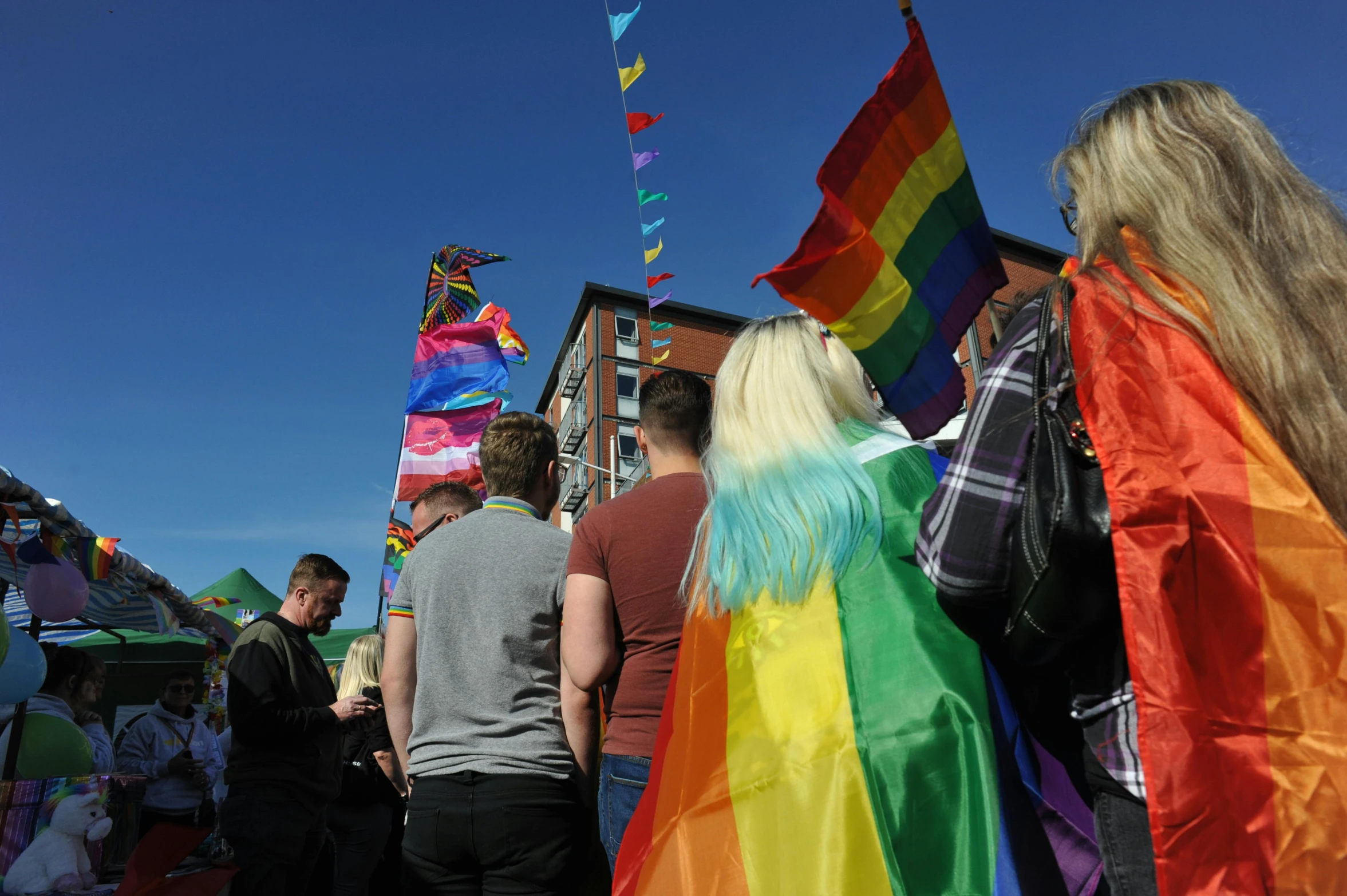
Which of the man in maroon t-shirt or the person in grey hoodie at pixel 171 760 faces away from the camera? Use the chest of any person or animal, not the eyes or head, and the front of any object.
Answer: the man in maroon t-shirt

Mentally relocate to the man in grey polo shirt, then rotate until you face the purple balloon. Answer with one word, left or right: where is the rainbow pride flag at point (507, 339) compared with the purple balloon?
right

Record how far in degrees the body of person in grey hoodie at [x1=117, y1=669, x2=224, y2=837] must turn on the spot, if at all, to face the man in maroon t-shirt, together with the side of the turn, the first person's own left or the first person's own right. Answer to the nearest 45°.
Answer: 0° — they already face them

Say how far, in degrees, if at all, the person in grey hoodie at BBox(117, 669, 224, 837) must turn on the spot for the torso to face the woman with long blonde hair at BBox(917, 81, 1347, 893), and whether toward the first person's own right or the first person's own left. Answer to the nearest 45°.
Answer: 0° — they already face them

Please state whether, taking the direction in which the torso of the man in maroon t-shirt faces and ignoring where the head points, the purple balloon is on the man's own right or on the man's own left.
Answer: on the man's own left

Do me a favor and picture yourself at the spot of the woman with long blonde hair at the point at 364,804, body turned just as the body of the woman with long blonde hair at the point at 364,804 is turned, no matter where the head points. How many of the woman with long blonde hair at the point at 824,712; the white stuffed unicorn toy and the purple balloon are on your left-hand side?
2

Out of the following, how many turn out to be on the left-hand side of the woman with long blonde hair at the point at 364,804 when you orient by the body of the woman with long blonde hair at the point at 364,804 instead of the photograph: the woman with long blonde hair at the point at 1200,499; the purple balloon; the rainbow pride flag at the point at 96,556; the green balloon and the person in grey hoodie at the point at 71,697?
4

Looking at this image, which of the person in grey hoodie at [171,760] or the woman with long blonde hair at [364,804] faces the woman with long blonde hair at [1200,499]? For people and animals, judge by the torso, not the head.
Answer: the person in grey hoodie

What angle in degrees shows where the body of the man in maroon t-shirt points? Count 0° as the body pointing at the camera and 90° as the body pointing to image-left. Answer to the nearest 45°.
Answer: approximately 180°
